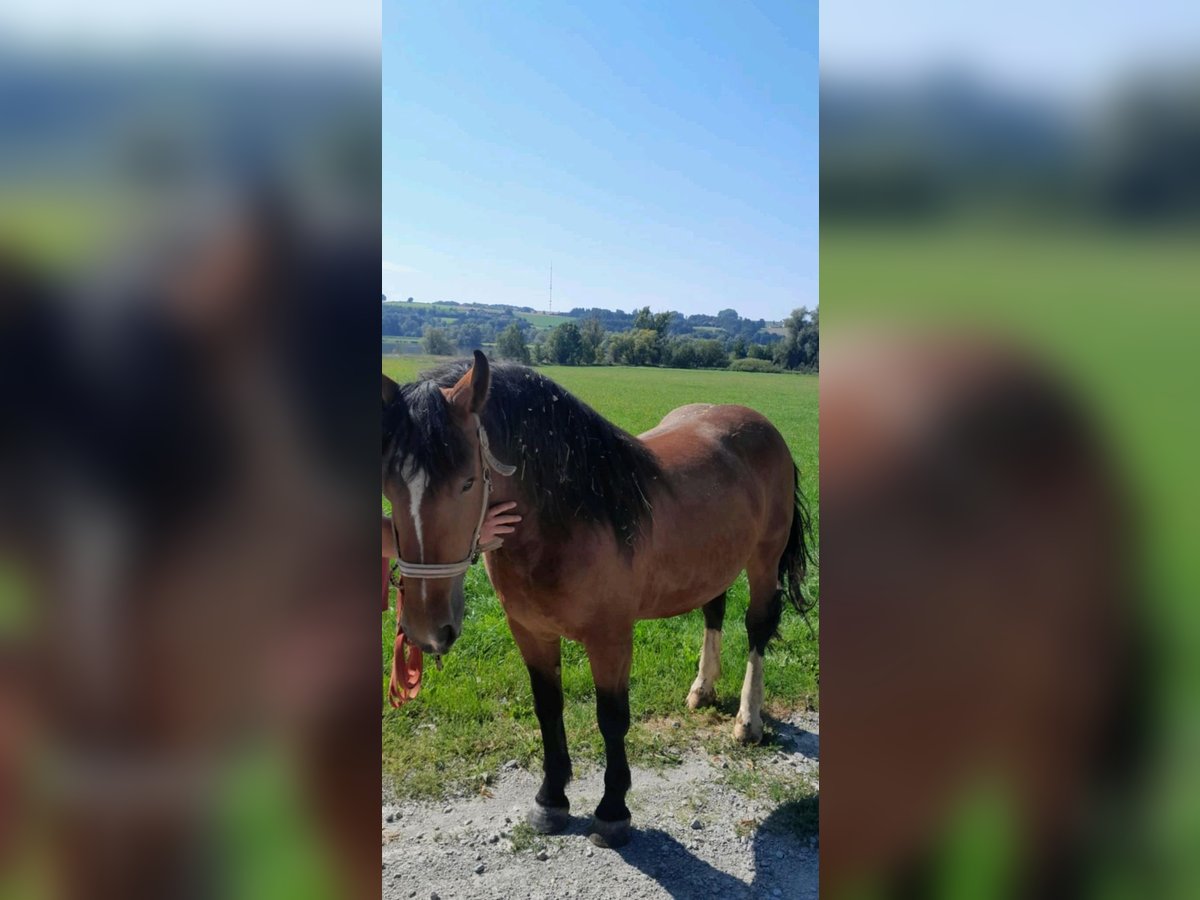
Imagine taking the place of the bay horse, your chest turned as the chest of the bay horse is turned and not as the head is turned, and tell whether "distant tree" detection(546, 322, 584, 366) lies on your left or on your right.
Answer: on your right

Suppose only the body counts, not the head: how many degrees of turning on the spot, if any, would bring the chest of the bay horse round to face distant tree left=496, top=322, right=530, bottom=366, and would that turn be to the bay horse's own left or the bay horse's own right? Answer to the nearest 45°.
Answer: approximately 135° to the bay horse's own right

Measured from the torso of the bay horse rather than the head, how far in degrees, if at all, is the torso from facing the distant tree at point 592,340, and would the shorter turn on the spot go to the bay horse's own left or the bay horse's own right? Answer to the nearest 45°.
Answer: approximately 135° to the bay horse's own right

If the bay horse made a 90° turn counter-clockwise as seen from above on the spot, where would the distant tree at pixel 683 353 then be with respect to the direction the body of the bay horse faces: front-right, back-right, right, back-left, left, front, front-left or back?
back-left

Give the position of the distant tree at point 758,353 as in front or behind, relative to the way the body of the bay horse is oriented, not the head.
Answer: behind
